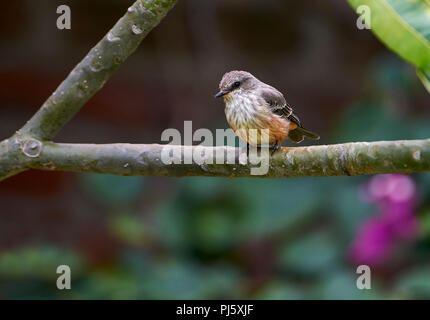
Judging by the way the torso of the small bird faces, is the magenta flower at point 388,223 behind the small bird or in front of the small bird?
behind

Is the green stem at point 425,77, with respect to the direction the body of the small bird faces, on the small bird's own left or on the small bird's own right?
on the small bird's own left

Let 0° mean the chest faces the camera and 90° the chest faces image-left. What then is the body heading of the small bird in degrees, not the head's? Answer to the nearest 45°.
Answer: approximately 45°

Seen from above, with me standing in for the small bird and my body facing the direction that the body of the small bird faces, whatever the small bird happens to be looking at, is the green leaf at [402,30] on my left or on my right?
on my left
